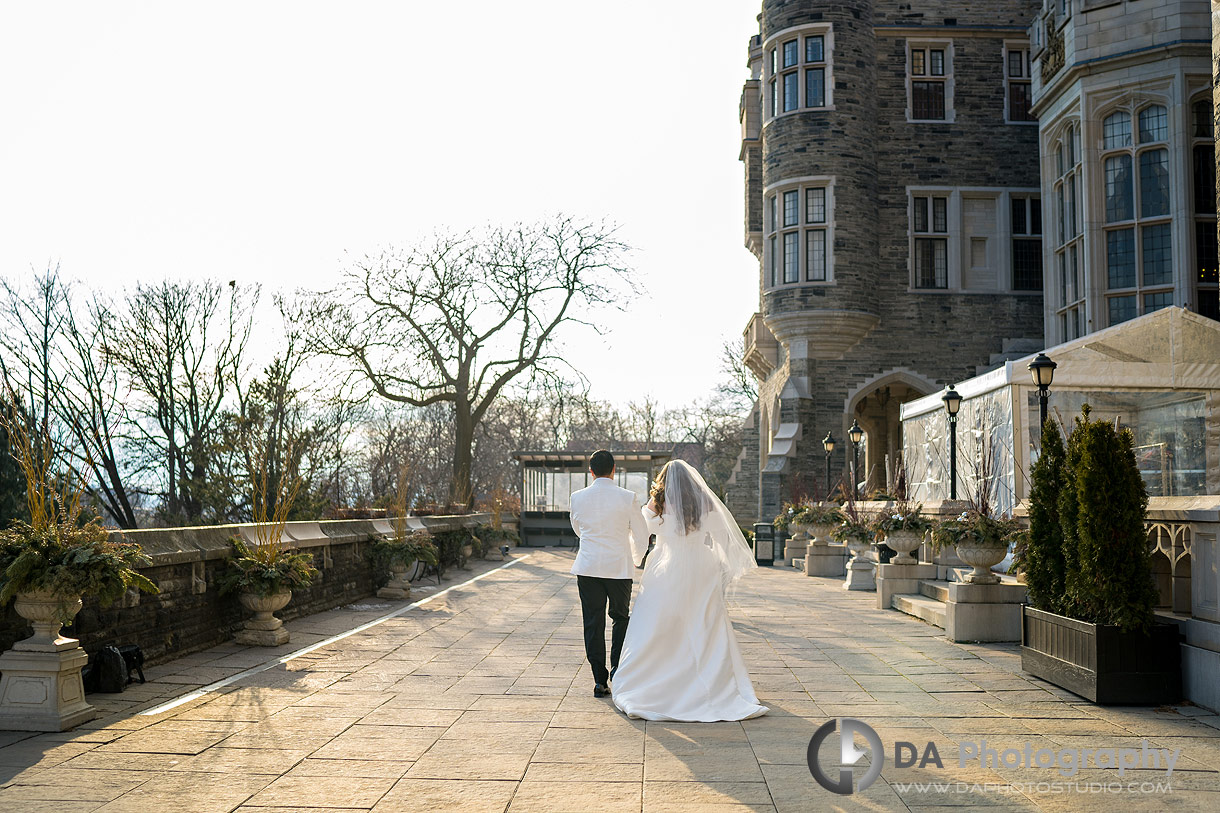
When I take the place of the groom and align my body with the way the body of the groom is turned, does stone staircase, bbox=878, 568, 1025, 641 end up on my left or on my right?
on my right

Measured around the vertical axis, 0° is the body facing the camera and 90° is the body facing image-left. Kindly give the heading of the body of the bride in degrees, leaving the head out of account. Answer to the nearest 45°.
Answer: approximately 180°

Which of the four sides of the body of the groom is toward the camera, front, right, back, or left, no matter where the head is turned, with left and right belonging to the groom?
back

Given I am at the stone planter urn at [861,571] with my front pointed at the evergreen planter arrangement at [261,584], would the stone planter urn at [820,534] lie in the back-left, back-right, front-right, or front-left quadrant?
back-right

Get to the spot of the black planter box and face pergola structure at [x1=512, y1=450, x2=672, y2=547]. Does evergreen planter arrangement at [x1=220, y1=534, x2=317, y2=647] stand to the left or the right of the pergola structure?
left

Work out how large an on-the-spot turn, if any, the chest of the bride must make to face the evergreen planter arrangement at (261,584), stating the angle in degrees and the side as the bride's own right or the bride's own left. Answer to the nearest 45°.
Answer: approximately 45° to the bride's own left

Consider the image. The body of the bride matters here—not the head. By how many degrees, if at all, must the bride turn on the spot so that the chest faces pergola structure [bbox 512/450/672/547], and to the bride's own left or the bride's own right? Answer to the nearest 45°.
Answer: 0° — they already face it

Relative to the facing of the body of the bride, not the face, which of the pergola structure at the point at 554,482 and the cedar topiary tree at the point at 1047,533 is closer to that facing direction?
the pergola structure

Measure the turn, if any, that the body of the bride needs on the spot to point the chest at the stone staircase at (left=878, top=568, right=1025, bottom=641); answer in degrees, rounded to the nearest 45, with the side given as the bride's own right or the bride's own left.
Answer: approximately 45° to the bride's own right

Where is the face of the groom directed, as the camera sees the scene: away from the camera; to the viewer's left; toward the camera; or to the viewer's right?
away from the camera

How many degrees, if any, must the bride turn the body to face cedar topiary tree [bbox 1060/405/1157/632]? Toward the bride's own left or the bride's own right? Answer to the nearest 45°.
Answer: approximately 90° to the bride's own right

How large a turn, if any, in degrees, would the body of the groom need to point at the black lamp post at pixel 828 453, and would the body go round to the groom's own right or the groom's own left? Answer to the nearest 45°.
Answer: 0° — they already face it

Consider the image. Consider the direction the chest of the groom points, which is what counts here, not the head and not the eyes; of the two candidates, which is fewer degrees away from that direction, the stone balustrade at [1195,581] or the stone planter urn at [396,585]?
the stone planter urn
